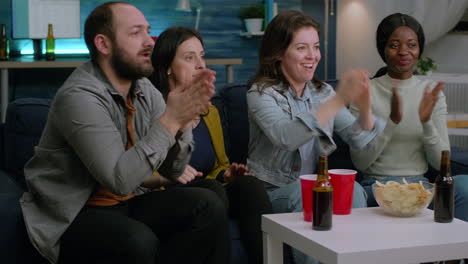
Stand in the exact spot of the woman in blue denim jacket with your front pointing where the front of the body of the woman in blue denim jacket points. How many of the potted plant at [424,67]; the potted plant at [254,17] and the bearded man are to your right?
1

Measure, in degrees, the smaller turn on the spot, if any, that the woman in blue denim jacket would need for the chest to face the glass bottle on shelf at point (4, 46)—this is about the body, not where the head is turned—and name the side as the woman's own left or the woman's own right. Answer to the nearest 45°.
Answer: approximately 180°

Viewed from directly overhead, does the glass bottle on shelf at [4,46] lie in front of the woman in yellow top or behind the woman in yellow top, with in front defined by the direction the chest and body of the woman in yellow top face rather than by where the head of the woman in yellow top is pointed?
behind

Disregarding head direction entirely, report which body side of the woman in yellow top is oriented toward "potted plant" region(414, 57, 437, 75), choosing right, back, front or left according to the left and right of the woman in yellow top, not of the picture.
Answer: left

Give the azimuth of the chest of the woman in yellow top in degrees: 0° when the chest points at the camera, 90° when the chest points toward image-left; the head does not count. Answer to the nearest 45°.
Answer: approximately 315°

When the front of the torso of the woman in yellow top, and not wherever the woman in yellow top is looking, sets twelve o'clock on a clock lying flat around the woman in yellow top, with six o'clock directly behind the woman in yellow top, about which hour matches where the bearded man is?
The bearded man is roughly at 2 o'clock from the woman in yellow top.

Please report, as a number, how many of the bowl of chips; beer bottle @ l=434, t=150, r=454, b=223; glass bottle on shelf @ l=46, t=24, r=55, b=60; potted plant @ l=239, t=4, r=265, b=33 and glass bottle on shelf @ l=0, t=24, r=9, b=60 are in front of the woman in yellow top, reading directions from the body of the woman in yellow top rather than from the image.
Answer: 2

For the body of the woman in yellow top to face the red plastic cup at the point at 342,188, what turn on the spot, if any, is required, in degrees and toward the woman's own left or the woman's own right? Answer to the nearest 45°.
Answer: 0° — they already face it

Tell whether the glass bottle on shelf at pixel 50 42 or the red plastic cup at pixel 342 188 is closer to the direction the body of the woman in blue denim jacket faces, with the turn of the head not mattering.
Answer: the red plastic cup

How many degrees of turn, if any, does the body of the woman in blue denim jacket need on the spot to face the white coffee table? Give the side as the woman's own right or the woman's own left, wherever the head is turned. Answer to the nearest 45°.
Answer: approximately 45° to the woman's own right
